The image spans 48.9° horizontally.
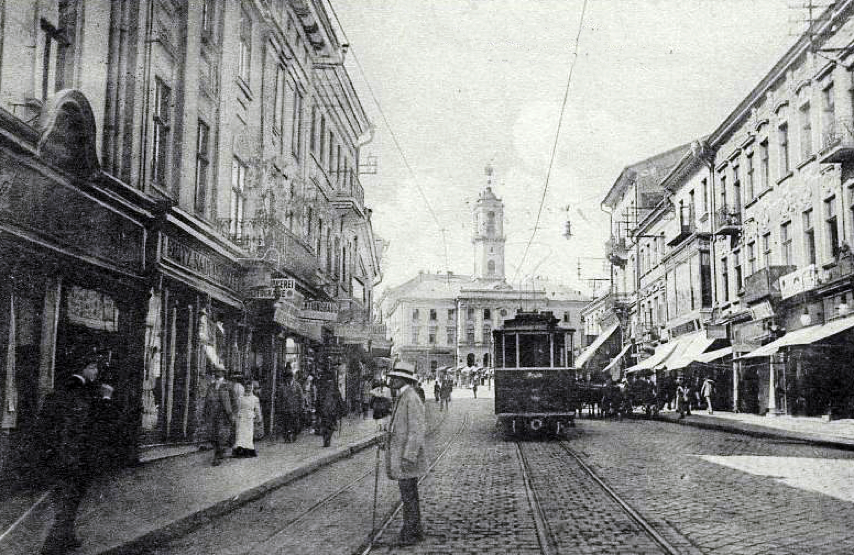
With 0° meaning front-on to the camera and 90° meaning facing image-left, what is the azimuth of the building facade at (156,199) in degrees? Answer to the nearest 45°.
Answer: approximately 315°

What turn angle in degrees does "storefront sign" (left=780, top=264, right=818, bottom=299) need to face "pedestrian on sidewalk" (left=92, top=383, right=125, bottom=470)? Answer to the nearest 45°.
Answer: approximately 45° to its left

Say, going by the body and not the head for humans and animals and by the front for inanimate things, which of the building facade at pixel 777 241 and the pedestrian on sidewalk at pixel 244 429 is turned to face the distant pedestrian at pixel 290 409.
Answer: the building facade

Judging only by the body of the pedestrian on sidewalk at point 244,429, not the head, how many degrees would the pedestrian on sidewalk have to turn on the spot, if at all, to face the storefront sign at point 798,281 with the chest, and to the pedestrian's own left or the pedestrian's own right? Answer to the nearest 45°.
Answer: approximately 135° to the pedestrian's own left

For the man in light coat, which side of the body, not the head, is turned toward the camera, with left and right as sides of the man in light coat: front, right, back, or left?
left

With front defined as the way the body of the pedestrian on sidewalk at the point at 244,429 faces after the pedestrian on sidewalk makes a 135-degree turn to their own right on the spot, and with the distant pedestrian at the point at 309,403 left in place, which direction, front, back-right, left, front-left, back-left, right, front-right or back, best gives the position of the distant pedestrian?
front-right

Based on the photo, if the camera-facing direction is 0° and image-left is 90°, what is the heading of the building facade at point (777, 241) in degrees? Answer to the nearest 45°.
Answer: approximately 45°

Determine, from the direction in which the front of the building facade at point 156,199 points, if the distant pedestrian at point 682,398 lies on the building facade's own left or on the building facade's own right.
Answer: on the building facade's own left
